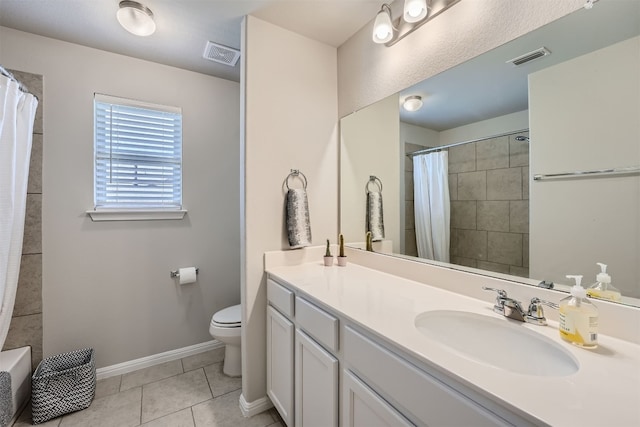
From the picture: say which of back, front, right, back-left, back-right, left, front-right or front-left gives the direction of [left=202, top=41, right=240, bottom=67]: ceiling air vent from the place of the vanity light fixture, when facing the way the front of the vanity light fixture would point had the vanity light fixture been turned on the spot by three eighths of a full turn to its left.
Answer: back

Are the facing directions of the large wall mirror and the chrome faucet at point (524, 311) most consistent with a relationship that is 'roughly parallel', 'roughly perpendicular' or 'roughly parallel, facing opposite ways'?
roughly parallel

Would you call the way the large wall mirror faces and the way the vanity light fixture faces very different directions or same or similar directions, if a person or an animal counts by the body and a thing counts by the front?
same or similar directions

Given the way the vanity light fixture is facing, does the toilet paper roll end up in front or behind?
in front

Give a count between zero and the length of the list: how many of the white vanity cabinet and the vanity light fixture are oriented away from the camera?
0

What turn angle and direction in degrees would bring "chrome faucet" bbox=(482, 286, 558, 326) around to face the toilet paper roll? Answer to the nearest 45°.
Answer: approximately 45° to its right

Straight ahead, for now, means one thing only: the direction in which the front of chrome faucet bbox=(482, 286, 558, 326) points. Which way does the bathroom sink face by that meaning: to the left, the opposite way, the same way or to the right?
the same way

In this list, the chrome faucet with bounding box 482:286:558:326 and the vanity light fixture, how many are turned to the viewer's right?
0

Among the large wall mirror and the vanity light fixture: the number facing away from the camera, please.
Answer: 0

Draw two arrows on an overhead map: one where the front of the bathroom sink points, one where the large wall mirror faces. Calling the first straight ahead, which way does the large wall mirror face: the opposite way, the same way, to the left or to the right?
the same way

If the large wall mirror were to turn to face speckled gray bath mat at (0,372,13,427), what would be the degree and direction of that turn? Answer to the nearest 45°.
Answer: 0° — it already faces it

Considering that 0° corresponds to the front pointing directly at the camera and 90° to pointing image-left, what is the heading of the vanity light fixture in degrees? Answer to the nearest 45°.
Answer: approximately 45°

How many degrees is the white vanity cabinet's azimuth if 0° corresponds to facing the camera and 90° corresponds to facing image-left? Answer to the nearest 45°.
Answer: approximately 45°

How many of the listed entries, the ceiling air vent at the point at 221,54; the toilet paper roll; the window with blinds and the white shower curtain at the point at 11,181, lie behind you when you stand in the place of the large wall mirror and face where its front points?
0

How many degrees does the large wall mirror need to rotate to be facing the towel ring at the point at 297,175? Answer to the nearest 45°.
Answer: approximately 45° to its right

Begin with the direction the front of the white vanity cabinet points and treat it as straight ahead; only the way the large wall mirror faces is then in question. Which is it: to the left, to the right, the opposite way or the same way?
the same way
